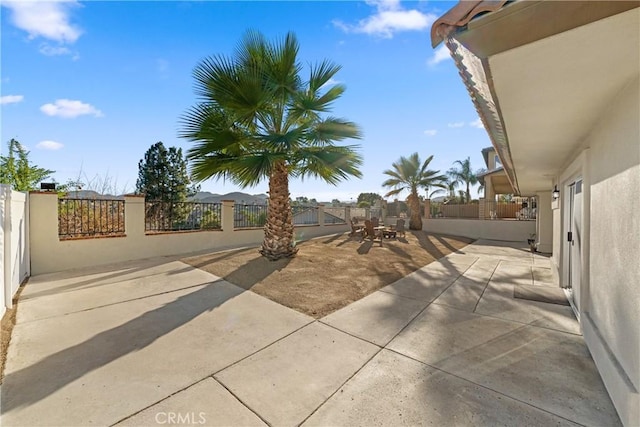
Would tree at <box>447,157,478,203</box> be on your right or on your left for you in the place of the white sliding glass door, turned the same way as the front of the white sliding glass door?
on your right

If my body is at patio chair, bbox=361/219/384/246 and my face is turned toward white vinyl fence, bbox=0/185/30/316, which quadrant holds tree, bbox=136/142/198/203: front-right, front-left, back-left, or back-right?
front-right

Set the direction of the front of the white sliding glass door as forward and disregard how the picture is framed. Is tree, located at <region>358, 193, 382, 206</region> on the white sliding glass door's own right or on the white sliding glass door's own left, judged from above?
on the white sliding glass door's own right

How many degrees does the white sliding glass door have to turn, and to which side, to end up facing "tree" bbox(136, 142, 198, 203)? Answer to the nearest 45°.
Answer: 0° — it already faces it

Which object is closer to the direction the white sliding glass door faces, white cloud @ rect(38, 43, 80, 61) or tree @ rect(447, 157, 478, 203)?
the white cloud

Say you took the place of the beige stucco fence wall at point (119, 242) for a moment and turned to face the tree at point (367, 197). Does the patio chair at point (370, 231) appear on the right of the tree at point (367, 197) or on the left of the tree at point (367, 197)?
right

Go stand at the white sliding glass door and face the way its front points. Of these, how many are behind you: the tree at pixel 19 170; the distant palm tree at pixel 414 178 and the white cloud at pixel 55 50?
0

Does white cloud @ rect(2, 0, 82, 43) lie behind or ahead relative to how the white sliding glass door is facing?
ahead

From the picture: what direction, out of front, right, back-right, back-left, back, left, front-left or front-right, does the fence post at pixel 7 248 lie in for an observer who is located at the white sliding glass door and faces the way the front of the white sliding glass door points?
front-left

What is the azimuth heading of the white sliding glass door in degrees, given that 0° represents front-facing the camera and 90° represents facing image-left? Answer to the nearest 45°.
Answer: approximately 90°

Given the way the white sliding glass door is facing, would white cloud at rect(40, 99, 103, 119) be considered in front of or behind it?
in front

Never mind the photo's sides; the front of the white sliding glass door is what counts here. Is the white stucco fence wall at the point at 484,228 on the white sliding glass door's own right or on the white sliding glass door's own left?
on the white sliding glass door's own right
